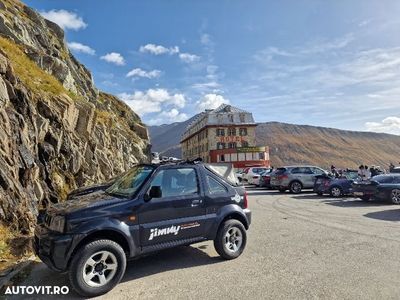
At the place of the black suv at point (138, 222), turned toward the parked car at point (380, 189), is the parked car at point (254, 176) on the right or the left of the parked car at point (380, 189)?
left

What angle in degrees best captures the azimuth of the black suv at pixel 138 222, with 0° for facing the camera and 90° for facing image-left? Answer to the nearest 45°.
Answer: approximately 45°

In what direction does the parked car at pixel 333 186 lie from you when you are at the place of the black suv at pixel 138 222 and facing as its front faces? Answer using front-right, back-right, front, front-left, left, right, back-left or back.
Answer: back

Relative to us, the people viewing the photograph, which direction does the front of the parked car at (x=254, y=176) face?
facing away from the viewer and to the right of the viewer

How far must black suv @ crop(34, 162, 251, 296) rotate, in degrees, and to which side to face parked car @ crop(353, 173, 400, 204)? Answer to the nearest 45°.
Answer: approximately 180°

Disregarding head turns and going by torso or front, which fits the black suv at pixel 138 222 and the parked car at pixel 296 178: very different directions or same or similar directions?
very different directions

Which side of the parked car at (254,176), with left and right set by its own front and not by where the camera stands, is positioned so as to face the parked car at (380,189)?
right

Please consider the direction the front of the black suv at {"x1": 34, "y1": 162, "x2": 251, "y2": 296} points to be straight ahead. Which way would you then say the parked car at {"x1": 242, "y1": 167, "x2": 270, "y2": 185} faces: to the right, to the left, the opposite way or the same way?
the opposite way

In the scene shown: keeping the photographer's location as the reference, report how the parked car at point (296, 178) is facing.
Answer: facing away from the viewer and to the right of the viewer

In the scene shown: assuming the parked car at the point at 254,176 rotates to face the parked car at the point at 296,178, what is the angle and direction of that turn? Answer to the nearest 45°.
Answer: approximately 135° to its right

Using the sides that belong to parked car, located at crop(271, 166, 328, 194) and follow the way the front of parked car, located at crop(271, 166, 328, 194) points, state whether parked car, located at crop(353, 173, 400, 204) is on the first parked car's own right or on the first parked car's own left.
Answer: on the first parked car's own right

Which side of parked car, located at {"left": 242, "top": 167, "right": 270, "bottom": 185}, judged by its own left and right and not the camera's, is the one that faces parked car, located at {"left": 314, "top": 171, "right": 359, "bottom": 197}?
right
